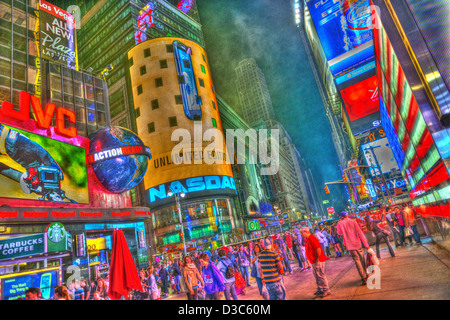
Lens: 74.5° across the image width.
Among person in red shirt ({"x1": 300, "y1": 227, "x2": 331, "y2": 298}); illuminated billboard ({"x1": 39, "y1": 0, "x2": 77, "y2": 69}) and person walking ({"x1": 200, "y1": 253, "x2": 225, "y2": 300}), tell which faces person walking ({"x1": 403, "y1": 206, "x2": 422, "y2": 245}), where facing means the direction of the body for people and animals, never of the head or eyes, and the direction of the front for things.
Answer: the illuminated billboard

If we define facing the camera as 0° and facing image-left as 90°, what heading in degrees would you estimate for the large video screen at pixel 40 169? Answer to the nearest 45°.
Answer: approximately 315°

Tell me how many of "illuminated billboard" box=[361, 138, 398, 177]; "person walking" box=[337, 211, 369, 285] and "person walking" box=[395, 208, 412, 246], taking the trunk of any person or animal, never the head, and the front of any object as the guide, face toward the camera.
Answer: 1

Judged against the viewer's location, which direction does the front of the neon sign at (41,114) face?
facing the viewer and to the right of the viewer

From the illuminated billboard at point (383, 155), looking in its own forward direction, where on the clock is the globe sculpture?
The globe sculpture is roughly at 1 o'clock from the illuminated billboard.

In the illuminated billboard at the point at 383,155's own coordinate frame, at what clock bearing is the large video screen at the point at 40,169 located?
The large video screen is roughly at 1 o'clock from the illuminated billboard.

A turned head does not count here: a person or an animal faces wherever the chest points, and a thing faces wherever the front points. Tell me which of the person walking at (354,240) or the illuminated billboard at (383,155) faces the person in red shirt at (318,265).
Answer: the illuminated billboard

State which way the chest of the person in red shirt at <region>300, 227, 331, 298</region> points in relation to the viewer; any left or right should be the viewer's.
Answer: facing to the left of the viewer

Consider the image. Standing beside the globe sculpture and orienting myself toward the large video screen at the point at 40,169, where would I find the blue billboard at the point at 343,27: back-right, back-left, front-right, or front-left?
back-left
